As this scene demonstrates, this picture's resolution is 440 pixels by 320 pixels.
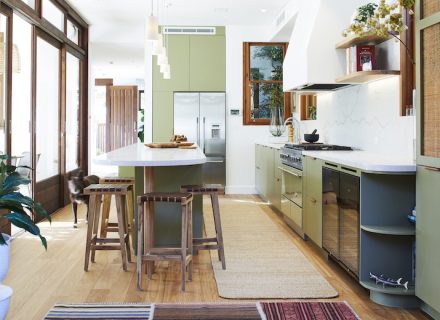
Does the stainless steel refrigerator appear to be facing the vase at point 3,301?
yes

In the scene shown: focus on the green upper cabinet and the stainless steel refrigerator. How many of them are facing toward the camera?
2

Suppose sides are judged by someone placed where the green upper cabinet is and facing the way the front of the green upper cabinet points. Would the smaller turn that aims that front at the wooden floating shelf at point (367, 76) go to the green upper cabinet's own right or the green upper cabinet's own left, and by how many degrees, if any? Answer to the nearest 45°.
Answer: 0° — it already faces it

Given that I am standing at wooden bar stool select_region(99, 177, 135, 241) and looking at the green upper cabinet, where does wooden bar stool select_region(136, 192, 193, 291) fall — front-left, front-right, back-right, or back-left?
back-right

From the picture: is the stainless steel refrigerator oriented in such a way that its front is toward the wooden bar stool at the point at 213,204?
yes

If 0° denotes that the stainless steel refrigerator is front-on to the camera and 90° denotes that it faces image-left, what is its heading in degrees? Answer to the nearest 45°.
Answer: approximately 0°

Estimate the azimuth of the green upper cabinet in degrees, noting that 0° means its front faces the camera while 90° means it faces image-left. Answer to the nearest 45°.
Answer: approximately 0°

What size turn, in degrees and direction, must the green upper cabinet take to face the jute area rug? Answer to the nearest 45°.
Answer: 0° — it already faces it
